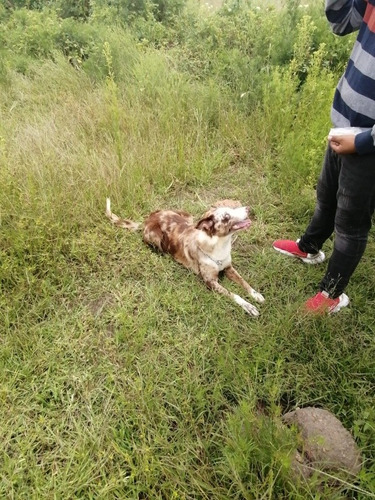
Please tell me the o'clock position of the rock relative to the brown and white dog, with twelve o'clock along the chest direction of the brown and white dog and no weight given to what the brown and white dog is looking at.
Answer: The rock is roughly at 1 o'clock from the brown and white dog.

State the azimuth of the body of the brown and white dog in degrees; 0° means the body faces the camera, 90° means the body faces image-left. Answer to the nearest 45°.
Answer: approximately 315°
